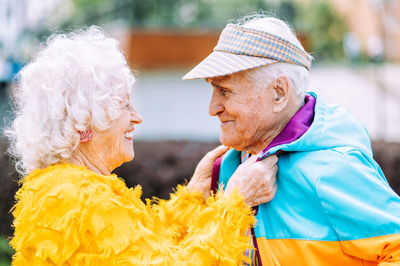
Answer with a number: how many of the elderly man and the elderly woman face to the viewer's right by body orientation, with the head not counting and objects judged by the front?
1

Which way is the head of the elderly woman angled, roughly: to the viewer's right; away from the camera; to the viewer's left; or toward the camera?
to the viewer's right

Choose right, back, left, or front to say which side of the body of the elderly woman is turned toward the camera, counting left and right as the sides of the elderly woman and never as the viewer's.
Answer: right

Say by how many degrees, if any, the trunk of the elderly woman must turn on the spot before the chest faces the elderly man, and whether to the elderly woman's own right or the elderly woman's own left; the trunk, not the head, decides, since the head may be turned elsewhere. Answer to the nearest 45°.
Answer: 0° — they already face them

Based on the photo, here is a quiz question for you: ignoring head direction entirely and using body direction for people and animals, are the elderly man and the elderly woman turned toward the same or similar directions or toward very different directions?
very different directions

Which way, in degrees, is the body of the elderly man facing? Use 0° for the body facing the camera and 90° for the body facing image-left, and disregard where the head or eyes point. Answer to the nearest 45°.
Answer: approximately 90°

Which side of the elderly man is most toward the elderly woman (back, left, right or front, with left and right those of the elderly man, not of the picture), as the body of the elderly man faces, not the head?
front

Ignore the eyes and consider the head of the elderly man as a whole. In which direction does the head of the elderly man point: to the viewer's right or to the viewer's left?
to the viewer's left
